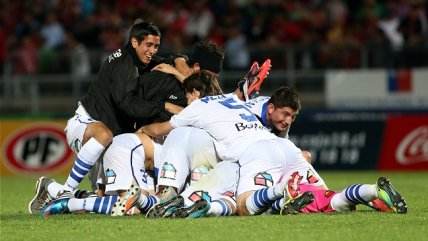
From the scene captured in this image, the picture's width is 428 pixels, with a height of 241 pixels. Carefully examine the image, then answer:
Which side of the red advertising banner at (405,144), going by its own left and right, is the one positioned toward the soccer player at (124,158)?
front

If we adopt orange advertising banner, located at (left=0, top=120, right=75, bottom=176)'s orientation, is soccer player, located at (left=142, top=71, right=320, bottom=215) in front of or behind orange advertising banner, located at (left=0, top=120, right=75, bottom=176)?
in front

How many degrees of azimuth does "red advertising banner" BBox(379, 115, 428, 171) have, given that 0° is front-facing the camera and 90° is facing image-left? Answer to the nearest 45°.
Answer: approximately 0°

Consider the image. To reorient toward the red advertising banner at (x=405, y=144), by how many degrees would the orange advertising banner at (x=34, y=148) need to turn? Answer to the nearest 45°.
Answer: approximately 90° to its left

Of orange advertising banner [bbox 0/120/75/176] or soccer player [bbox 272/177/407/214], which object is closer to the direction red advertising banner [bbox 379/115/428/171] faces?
the soccer player

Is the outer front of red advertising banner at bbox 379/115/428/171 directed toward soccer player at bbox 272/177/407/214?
yes

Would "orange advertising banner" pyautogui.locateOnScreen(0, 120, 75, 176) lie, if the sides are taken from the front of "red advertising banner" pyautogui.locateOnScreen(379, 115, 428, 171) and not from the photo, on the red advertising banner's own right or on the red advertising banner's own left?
on the red advertising banner's own right

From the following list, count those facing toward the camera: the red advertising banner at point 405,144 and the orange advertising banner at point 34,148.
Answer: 2

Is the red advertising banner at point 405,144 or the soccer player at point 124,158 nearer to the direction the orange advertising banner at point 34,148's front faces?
the soccer player

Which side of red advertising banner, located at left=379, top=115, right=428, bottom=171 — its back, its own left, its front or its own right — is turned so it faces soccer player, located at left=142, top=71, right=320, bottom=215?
front

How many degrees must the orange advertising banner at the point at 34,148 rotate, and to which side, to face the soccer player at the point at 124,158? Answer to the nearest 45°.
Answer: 0° — it already faces them
